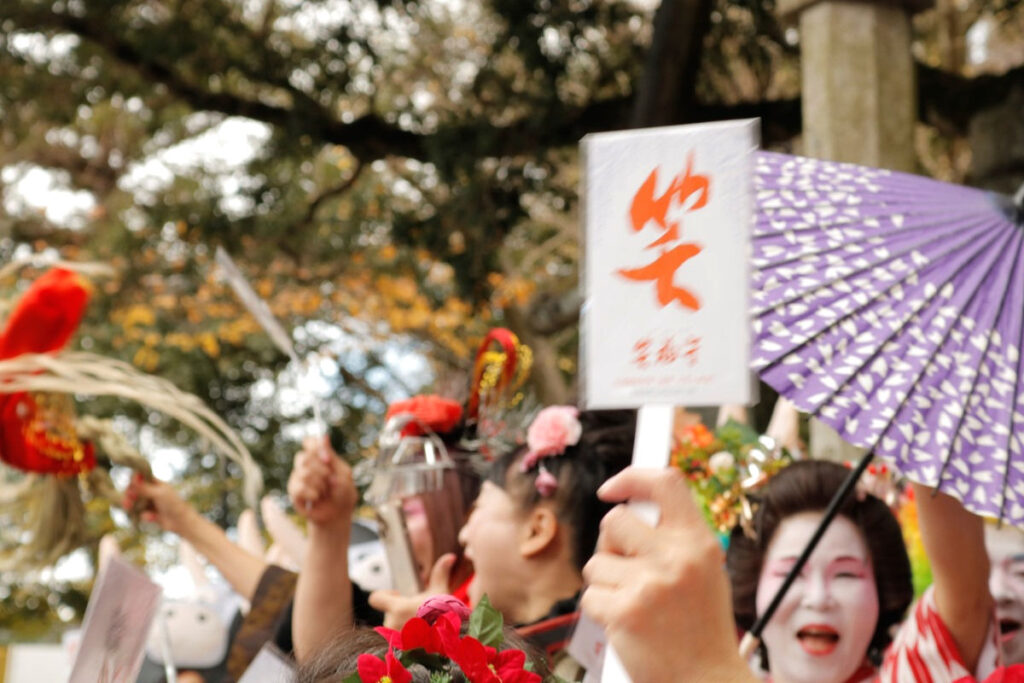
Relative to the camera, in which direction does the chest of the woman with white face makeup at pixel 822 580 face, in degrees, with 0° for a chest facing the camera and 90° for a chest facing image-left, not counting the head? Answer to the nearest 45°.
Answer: approximately 0°

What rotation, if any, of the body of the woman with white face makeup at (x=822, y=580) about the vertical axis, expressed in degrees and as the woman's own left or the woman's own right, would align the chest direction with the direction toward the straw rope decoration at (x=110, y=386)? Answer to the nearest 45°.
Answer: approximately 90° to the woman's own right

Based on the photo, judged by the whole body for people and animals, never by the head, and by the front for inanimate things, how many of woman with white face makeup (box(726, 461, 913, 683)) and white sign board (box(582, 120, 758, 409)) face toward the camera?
2

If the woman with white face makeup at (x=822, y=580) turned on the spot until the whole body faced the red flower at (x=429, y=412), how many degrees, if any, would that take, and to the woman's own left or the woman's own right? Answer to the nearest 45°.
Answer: approximately 90° to the woman's own right

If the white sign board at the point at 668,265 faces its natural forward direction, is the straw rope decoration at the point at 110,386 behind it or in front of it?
behind

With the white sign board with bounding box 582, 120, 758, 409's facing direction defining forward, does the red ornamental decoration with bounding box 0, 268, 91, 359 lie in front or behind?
behind

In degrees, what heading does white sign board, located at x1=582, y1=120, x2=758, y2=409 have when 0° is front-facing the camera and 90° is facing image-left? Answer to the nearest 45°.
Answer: approximately 0°

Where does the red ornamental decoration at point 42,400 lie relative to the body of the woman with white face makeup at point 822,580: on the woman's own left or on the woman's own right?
on the woman's own right

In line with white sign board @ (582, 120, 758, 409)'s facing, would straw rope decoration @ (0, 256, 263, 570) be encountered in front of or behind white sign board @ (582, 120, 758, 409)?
behind
